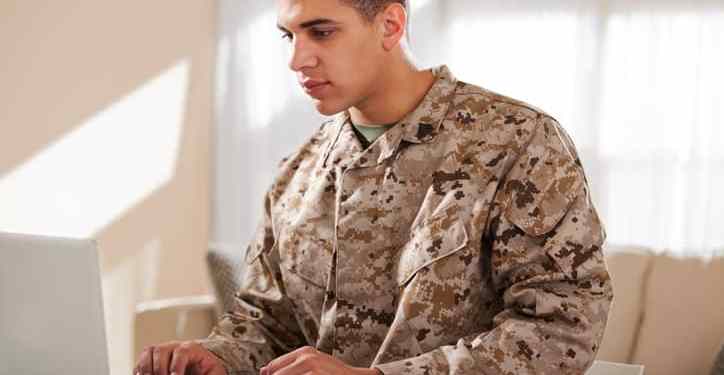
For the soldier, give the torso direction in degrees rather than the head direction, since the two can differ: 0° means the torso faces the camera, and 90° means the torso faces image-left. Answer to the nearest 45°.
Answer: approximately 45°
